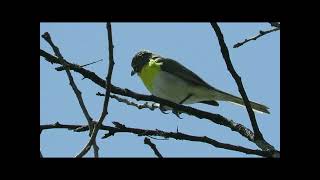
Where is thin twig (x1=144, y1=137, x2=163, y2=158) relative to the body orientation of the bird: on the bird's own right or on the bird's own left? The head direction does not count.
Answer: on the bird's own left

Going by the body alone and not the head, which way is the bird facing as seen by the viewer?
to the viewer's left

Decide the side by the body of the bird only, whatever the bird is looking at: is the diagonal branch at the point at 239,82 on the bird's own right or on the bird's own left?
on the bird's own left
